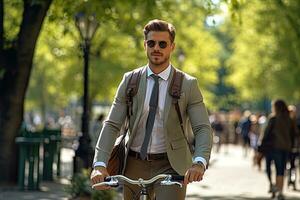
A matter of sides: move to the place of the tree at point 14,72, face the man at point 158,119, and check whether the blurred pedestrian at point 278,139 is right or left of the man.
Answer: left

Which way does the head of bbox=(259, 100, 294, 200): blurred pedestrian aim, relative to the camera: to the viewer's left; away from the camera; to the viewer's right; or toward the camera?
away from the camera

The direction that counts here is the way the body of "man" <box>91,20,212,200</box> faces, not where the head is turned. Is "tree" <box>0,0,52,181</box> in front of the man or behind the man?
behind

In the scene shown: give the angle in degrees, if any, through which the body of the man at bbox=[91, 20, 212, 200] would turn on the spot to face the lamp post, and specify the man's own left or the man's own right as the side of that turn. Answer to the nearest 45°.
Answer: approximately 180°

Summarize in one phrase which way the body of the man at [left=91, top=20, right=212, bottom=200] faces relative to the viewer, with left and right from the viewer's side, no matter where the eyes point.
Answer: facing the viewer

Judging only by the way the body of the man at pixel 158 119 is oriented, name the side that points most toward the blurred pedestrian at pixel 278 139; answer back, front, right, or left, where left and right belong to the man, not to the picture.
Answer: back

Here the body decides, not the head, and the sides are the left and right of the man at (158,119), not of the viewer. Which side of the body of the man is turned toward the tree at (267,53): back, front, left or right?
back

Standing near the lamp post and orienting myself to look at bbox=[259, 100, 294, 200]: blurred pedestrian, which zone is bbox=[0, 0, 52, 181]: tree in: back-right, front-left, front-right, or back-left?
back-right
